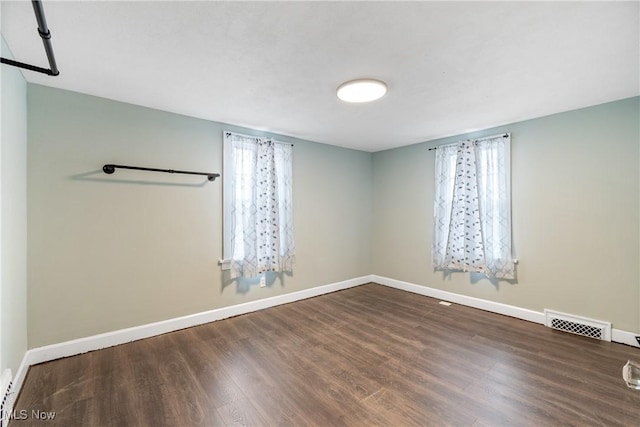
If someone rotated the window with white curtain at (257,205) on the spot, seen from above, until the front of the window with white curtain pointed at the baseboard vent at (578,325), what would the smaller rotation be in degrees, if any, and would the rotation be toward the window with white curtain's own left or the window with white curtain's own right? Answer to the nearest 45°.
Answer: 0° — it already faces it

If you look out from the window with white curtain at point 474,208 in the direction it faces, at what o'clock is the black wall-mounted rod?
The black wall-mounted rod is roughly at 12 o'clock from the window with white curtain.

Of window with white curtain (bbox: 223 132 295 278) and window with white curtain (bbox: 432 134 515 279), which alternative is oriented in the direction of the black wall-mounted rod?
window with white curtain (bbox: 432 134 515 279)

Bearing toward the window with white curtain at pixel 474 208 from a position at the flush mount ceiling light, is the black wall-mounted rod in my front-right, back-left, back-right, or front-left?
back-left

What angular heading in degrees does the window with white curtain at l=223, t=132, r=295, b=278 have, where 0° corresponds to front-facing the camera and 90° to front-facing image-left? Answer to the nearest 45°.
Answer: approximately 315°

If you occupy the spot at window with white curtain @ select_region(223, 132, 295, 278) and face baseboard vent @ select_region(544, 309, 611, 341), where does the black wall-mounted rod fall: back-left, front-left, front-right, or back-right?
back-right

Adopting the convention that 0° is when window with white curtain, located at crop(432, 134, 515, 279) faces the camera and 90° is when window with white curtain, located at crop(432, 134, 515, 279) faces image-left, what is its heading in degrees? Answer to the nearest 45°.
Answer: approximately 45°

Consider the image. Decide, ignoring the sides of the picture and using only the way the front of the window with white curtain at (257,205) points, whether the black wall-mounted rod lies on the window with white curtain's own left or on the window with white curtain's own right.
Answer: on the window with white curtain's own right
